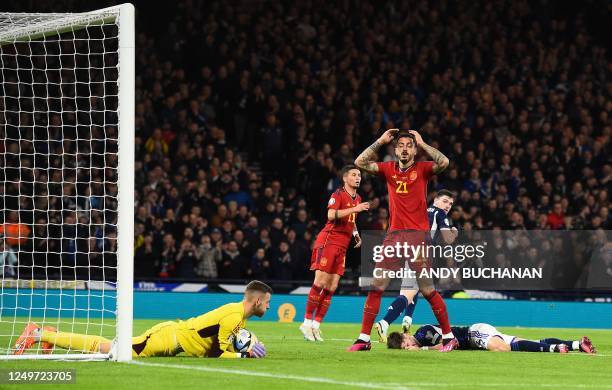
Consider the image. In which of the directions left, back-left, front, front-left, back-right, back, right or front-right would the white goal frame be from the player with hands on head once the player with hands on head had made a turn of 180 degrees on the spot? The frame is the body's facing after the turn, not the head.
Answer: back-left

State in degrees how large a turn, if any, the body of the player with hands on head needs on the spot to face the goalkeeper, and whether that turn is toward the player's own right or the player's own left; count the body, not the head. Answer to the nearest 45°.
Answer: approximately 45° to the player's own right

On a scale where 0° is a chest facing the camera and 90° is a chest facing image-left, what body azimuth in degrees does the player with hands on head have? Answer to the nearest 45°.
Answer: approximately 0°

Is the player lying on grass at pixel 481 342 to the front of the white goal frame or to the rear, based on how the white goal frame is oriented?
to the front

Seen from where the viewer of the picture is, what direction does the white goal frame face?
facing away from the viewer and to the right of the viewer
